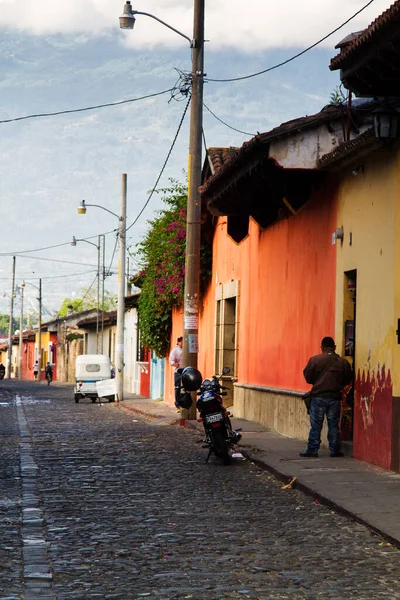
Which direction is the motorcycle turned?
away from the camera
